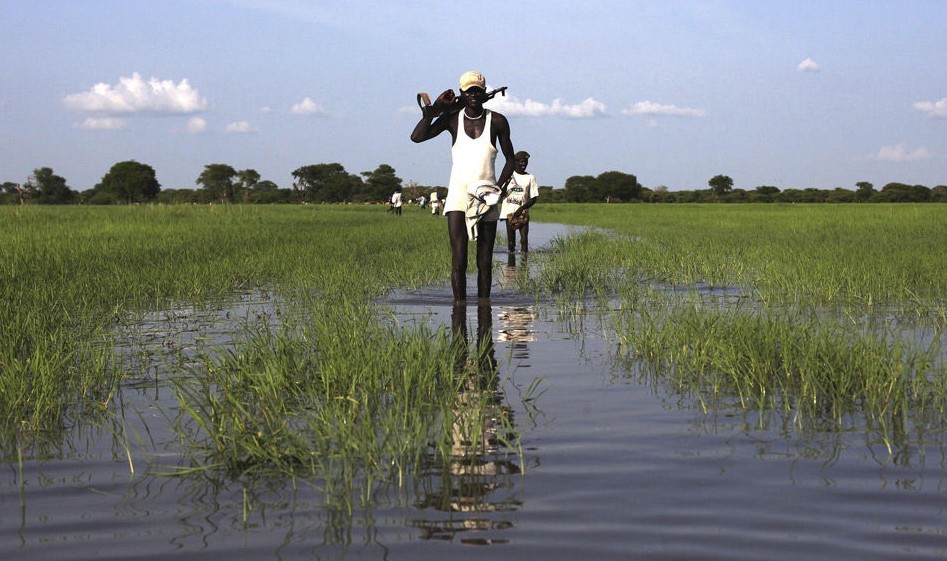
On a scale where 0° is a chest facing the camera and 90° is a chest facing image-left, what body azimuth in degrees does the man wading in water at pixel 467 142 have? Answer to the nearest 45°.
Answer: approximately 0°
